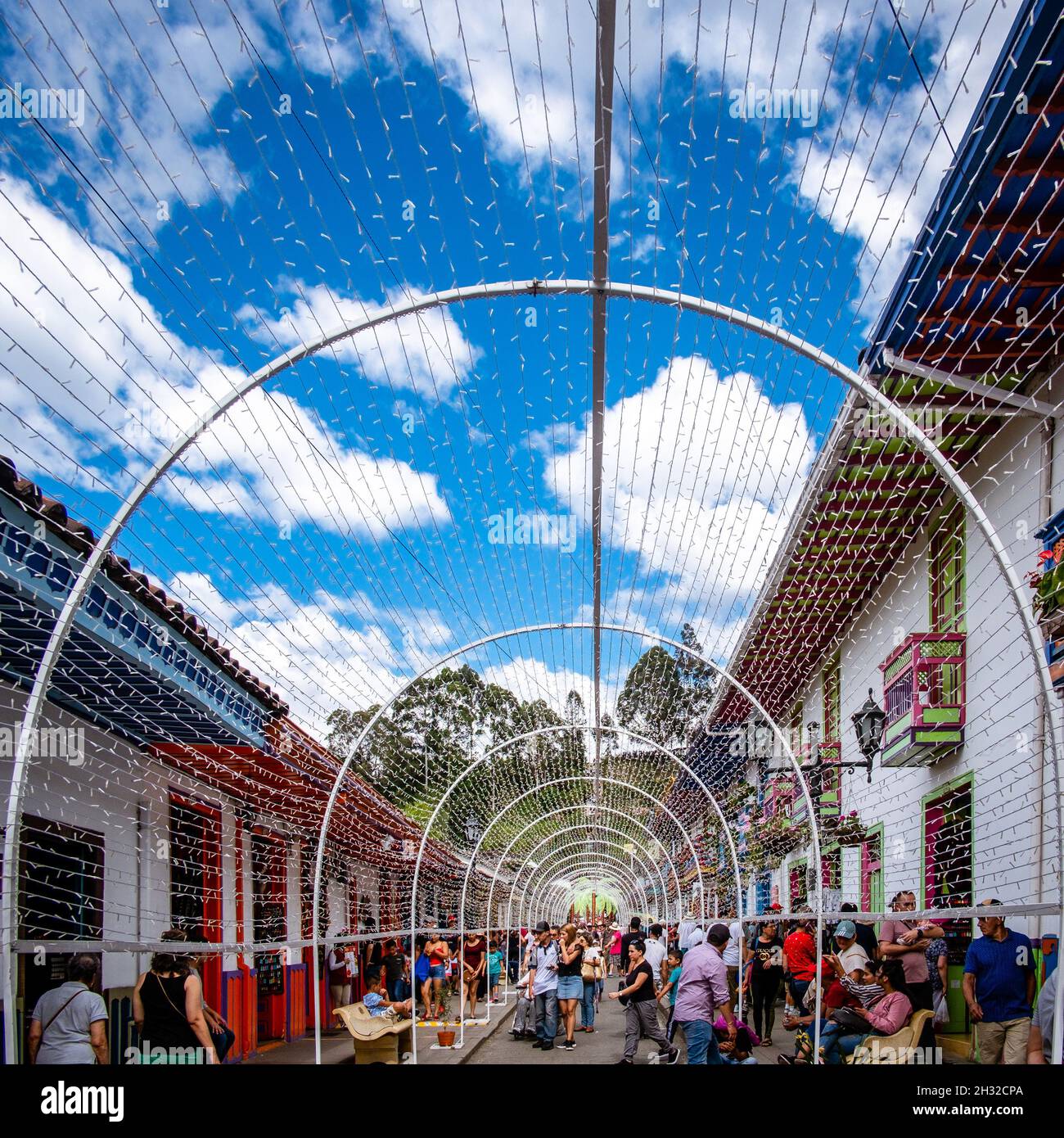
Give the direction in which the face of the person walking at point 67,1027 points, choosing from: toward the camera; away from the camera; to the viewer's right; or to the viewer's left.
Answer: away from the camera

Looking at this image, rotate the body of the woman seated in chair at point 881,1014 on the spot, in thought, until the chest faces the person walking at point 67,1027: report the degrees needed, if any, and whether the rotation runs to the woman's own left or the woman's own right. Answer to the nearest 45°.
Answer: approximately 45° to the woman's own left

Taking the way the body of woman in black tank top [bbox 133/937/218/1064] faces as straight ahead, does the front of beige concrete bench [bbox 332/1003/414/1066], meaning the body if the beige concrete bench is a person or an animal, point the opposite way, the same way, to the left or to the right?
to the right

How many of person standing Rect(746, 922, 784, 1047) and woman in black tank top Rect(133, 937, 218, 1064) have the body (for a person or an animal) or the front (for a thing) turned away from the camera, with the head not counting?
1

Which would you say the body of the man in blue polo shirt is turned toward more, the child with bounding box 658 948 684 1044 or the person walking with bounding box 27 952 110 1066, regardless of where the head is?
the person walking

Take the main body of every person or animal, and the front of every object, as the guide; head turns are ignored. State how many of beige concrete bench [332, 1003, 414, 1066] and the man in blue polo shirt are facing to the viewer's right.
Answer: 1
